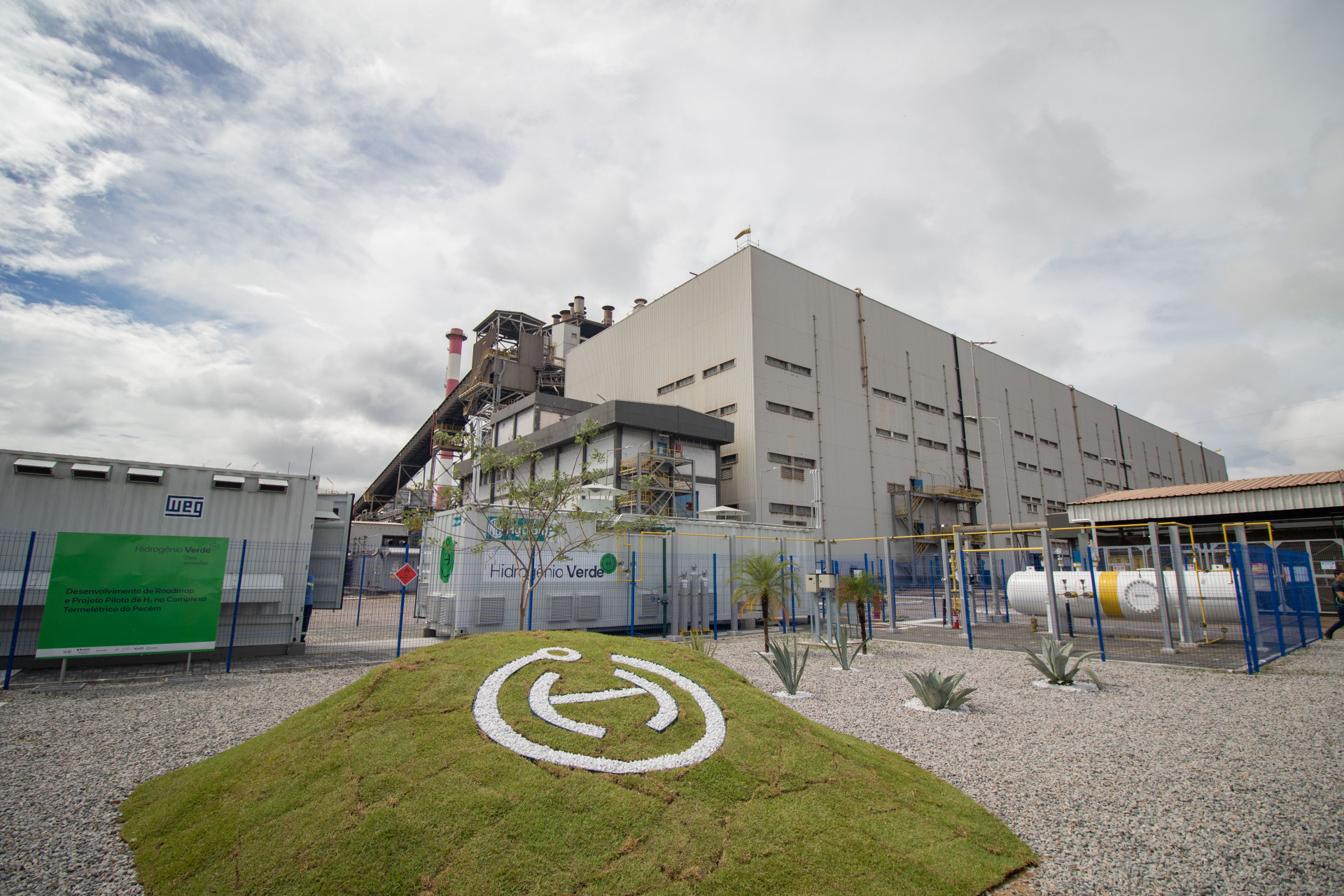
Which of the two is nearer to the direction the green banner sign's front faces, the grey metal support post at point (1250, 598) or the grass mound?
the grass mound

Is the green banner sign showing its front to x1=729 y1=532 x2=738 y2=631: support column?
no

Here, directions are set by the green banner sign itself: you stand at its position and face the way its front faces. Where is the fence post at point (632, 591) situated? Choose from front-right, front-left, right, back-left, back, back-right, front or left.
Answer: left

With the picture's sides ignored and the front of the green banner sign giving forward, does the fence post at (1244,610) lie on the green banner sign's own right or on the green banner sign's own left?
on the green banner sign's own left

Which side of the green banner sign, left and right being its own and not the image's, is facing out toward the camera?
front

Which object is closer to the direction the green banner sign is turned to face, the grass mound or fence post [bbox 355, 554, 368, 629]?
the grass mound

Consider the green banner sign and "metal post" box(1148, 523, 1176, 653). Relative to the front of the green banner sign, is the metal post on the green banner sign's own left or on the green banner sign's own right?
on the green banner sign's own left

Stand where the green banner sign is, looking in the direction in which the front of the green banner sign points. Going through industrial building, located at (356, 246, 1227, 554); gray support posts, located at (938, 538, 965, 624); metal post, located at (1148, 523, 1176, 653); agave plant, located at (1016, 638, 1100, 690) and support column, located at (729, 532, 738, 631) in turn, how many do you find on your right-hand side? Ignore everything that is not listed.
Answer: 0

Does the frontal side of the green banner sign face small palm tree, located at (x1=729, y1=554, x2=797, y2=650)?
no

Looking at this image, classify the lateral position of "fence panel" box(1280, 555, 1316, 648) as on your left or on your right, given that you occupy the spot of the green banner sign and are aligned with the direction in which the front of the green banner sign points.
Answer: on your left

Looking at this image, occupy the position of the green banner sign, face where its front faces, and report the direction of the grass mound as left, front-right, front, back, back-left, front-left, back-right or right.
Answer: front

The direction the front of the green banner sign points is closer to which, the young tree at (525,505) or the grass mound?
the grass mound

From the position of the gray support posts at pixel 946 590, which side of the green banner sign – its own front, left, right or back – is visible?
left

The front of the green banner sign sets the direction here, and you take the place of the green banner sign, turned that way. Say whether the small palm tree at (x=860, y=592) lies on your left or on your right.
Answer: on your left

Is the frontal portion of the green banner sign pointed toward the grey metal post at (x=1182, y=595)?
no

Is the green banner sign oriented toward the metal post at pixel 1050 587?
no
